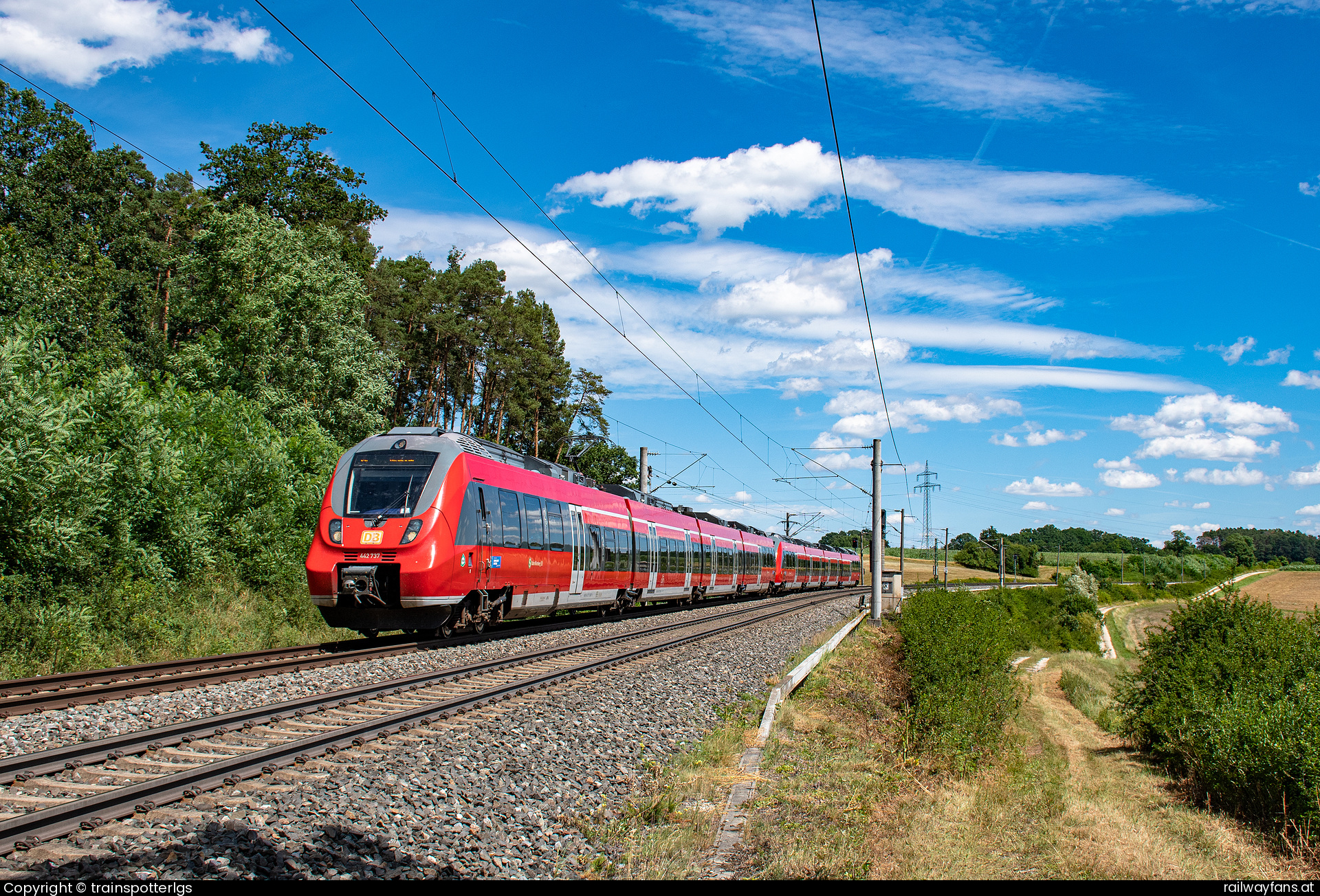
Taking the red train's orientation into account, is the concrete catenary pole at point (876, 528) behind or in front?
behind

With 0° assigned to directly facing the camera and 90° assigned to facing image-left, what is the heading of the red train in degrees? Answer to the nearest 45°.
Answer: approximately 45°

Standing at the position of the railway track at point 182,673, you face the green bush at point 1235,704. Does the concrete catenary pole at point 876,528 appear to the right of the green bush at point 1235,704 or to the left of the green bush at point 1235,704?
left

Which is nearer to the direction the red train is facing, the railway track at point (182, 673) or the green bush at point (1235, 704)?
the railway track

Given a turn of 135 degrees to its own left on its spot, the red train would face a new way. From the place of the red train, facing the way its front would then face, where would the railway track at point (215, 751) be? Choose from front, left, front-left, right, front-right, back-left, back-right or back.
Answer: right
